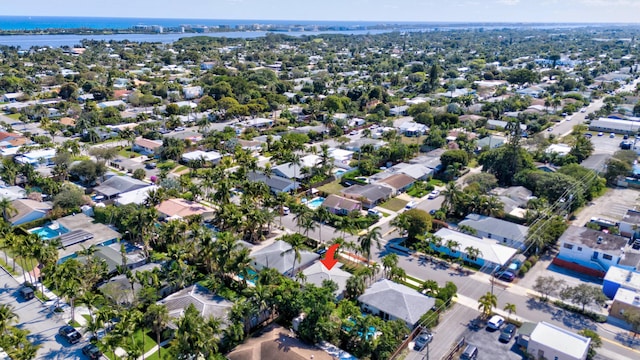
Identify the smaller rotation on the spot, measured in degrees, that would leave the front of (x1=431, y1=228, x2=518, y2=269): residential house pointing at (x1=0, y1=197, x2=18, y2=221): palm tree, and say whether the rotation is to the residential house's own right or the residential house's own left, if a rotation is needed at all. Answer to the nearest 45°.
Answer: approximately 45° to the residential house's own right

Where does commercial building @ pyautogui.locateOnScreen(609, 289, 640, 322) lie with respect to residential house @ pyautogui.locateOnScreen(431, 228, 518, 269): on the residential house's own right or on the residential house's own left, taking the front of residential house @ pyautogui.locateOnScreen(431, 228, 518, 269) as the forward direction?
on the residential house's own left

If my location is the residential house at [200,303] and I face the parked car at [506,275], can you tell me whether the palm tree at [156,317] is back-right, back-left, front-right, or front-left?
back-right

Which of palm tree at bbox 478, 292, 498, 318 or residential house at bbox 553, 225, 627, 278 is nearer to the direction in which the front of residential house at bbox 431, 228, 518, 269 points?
the palm tree

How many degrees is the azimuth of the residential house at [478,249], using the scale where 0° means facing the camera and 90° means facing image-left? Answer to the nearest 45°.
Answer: approximately 45°

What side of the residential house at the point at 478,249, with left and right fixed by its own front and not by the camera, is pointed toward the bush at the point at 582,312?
left

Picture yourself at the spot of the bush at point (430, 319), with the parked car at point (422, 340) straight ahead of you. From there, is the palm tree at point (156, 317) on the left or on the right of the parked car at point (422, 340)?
right

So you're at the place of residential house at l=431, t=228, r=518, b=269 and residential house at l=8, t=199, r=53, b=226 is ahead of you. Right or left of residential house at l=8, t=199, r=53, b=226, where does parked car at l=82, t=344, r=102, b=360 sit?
left

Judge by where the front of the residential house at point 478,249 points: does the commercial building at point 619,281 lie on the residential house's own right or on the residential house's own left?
on the residential house's own left

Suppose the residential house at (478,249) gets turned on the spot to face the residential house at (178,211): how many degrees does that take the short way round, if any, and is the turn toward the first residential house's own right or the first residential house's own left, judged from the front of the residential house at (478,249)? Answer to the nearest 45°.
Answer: approximately 45° to the first residential house's own right
